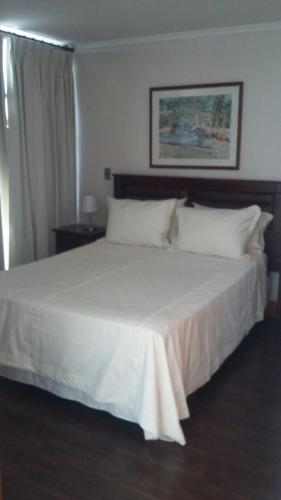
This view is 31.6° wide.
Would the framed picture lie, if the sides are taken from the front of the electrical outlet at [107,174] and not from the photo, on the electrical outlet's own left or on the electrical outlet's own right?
on the electrical outlet's own left

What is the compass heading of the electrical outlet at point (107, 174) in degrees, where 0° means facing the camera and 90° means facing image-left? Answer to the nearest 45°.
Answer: approximately 0°

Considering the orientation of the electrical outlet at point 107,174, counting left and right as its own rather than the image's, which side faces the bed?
front

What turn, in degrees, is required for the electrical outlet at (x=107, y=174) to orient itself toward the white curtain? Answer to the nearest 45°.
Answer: approximately 45° to its right

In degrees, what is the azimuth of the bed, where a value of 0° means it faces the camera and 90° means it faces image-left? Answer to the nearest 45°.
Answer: approximately 45°

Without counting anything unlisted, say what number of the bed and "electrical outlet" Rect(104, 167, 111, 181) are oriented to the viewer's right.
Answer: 0

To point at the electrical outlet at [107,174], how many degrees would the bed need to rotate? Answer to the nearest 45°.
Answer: approximately 135° to its right
